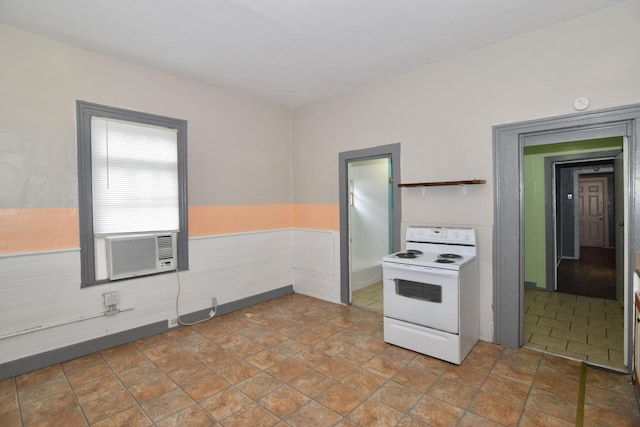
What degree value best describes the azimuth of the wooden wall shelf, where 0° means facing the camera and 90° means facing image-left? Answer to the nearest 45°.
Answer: approximately 0°

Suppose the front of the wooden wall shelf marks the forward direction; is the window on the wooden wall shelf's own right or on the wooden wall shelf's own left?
on the wooden wall shelf's own right

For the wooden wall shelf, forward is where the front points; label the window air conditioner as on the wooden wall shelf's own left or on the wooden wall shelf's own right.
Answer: on the wooden wall shelf's own right

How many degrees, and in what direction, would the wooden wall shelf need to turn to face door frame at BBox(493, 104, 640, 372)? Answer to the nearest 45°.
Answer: approximately 90° to its left
